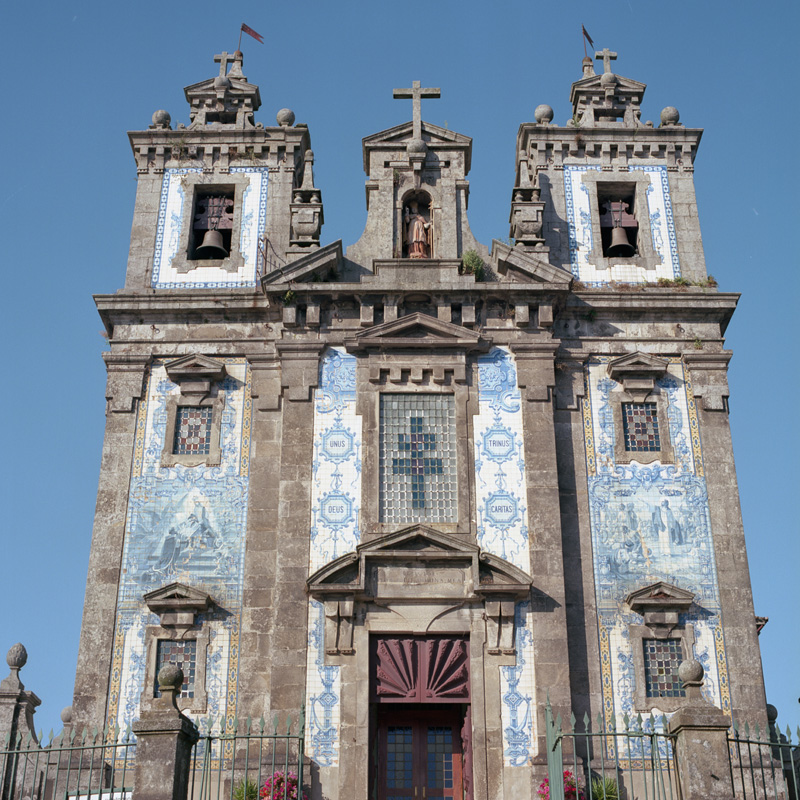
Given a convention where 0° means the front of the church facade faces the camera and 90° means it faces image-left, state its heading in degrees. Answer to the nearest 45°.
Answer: approximately 0°

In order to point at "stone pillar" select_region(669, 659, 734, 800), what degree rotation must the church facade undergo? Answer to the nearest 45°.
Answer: approximately 45° to its left

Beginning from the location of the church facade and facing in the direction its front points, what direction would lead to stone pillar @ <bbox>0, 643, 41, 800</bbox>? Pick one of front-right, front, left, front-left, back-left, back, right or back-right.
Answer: right

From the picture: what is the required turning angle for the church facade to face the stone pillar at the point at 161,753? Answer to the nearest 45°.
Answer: approximately 45° to its right
